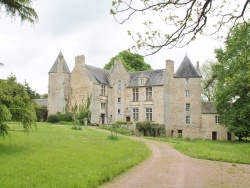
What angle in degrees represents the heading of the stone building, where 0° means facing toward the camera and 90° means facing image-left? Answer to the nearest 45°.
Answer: approximately 0°

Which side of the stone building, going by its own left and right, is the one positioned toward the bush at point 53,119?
right

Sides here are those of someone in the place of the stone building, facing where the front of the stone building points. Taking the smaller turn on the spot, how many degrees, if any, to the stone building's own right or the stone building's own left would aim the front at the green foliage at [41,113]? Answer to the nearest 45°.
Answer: approximately 90° to the stone building's own right

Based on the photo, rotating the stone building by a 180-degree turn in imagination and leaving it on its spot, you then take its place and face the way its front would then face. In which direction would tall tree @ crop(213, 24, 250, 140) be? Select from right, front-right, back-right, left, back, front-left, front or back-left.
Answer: back-right

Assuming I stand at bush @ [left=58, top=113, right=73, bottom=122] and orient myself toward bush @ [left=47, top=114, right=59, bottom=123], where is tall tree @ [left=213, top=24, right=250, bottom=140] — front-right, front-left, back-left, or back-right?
back-left

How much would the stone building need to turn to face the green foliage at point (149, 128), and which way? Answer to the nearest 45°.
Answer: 0° — it already faces it
